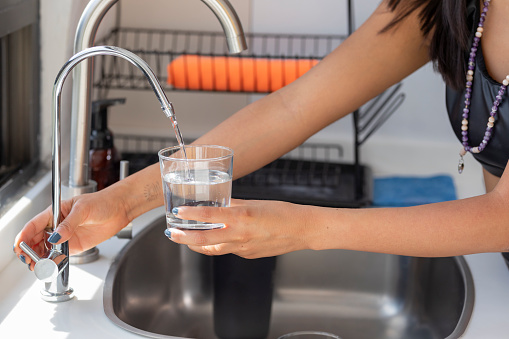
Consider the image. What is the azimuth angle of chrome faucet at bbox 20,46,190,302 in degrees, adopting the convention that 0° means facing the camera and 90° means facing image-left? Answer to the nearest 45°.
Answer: approximately 270°

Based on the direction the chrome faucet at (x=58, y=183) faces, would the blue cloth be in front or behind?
in front

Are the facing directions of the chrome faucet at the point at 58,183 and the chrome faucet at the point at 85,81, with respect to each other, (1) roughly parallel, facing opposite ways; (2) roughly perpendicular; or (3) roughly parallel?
roughly parallel

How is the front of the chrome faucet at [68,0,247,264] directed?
to the viewer's right

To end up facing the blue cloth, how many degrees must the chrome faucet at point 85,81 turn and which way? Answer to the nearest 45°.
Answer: approximately 45° to its left

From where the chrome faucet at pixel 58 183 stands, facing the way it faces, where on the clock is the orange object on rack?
The orange object on rack is roughly at 10 o'clock from the chrome faucet.

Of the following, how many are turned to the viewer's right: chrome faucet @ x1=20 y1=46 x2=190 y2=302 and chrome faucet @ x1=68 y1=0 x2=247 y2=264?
2

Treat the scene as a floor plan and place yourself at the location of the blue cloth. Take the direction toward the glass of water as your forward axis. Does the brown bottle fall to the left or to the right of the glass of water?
right
